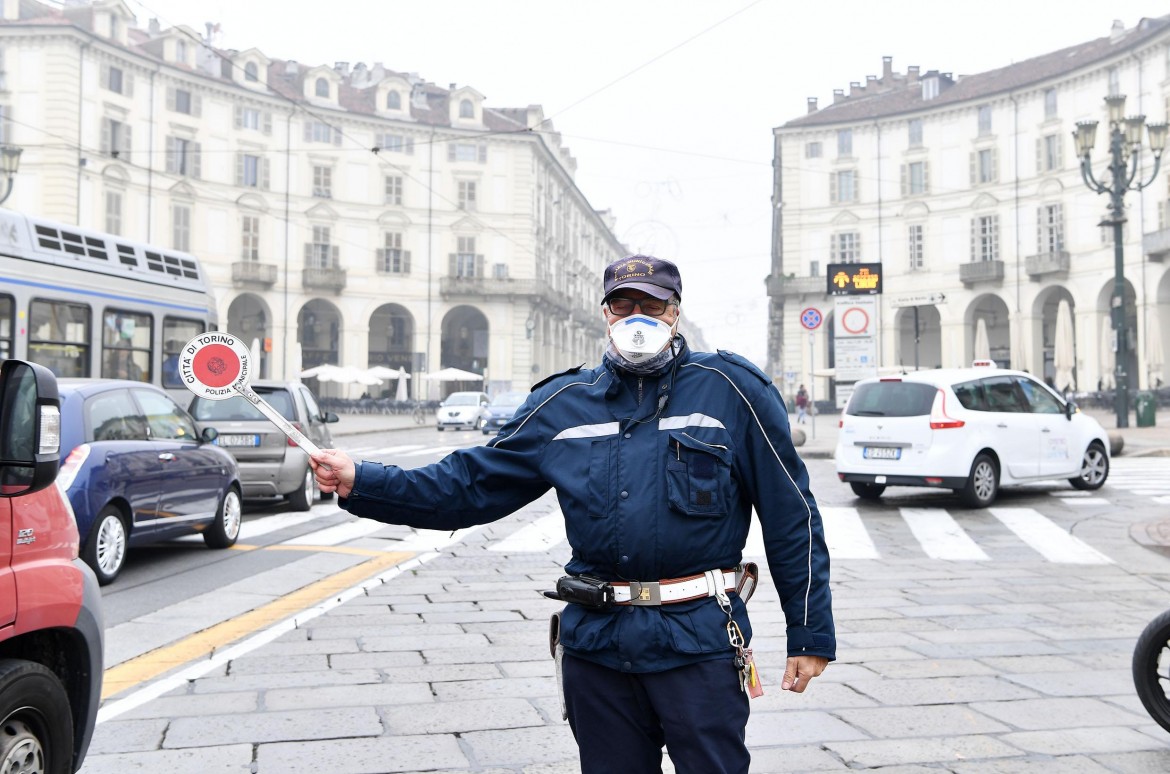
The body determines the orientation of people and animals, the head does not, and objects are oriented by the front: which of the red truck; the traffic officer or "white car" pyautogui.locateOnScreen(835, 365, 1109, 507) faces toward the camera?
the traffic officer

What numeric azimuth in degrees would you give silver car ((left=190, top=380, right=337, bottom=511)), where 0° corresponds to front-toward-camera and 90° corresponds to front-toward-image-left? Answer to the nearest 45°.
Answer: approximately 225°

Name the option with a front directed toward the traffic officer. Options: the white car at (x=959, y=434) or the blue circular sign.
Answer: the blue circular sign

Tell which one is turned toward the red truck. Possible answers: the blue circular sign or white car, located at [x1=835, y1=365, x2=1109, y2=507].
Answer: the blue circular sign

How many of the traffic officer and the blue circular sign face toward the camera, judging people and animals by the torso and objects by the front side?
2

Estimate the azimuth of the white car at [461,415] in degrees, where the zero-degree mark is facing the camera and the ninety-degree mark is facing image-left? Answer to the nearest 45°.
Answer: approximately 45°

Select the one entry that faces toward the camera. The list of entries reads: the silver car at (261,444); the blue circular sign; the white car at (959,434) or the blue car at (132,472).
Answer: the blue circular sign

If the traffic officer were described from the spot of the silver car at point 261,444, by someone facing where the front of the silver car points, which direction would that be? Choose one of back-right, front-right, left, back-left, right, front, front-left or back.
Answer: back-right

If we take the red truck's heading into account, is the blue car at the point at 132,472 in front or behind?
in front

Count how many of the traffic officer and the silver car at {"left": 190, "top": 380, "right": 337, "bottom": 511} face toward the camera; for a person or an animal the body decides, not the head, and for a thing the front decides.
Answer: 1

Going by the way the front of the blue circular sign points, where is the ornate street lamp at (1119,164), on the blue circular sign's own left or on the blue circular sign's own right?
on the blue circular sign's own left

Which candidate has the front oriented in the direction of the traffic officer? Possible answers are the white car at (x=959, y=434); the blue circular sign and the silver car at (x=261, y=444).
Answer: the blue circular sign

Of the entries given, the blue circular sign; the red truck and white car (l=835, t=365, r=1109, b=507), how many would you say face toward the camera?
1

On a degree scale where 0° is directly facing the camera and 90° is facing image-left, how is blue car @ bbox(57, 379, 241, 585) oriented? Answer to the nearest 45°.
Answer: approximately 225°
